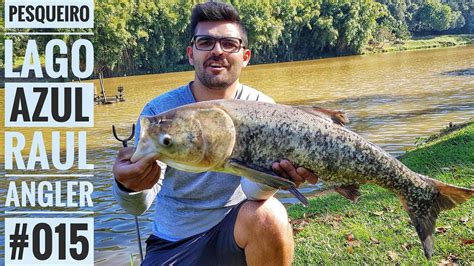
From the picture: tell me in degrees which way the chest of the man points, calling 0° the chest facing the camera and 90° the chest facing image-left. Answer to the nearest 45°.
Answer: approximately 0°
